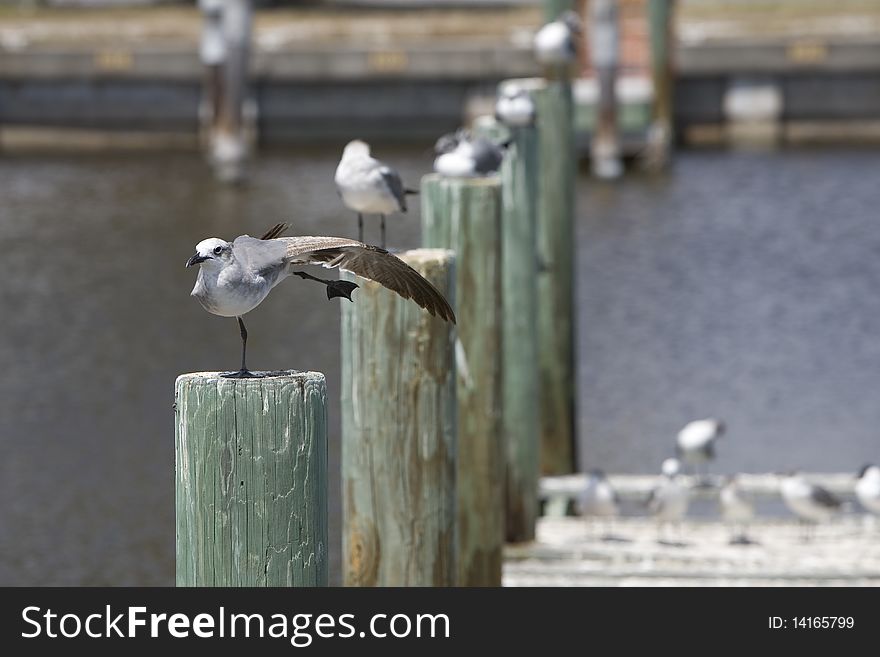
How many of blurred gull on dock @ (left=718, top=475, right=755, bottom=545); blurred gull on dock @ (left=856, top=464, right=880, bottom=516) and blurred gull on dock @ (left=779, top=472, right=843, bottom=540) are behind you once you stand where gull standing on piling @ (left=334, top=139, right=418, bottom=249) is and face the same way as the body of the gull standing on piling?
3

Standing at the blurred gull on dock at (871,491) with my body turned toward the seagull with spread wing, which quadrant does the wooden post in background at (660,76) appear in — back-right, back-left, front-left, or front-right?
back-right

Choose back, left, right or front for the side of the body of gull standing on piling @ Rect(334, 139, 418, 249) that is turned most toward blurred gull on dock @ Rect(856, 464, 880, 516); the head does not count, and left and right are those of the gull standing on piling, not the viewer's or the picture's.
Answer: back

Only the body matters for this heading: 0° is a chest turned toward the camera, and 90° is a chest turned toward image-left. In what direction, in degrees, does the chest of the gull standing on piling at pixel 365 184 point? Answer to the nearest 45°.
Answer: approximately 45°

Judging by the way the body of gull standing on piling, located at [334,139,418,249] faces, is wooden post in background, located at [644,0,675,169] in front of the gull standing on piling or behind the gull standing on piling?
behind

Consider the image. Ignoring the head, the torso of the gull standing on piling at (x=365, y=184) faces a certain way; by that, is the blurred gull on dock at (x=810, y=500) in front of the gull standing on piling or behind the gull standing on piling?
behind

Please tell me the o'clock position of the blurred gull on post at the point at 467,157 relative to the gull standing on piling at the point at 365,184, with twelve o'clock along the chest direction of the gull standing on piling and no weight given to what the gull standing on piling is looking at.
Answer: The blurred gull on post is roughly at 5 o'clock from the gull standing on piling.

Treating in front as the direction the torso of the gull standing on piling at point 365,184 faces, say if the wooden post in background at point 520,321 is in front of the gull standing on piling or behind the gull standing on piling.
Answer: behind

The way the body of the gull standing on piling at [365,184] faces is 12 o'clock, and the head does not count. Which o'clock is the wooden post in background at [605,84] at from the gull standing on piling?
The wooden post in background is roughly at 5 o'clock from the gull standing on piling.

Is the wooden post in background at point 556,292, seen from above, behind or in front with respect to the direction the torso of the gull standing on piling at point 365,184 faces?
behind

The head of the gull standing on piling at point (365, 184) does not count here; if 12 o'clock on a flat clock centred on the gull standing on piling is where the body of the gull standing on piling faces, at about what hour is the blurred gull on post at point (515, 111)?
The blurred gull on post is roughly at 5 o'clock from the gull standing on piling.
